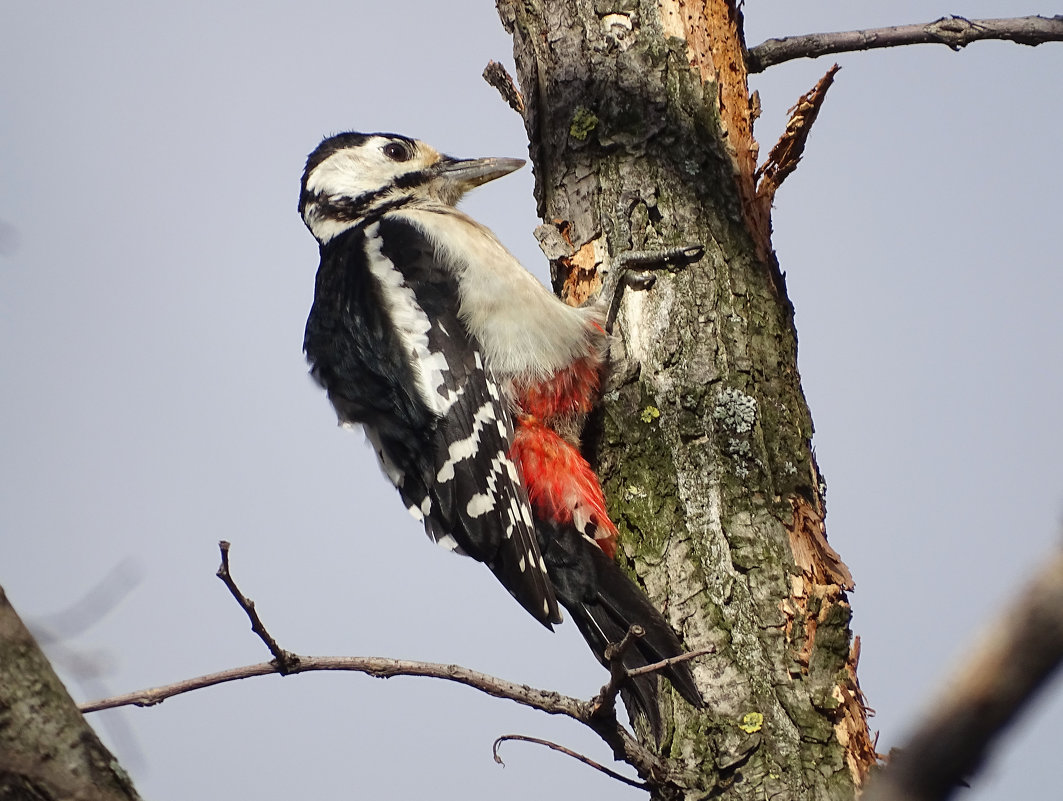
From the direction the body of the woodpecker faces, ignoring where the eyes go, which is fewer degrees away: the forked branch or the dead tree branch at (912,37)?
the dead tree branch

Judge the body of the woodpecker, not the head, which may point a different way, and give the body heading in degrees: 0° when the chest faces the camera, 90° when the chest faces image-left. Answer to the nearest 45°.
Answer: approximately 270°

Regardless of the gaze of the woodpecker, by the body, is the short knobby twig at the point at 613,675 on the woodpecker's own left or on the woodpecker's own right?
on the woodpecker's own right

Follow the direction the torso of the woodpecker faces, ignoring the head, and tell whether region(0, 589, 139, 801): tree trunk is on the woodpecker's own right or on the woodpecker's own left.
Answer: on the woodpecker's own right

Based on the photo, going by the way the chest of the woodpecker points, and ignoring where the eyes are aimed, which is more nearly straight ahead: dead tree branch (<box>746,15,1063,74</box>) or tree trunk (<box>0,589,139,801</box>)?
the dead tree branch

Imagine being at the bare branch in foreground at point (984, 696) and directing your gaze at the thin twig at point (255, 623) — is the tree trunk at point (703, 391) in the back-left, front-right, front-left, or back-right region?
front-right

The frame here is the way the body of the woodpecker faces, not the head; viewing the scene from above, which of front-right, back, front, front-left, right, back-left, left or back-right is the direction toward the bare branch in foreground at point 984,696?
right

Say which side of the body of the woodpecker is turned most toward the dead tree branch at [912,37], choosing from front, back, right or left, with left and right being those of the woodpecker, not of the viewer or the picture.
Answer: front

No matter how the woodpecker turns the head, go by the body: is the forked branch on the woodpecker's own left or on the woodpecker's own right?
on the woodpecker's own right
